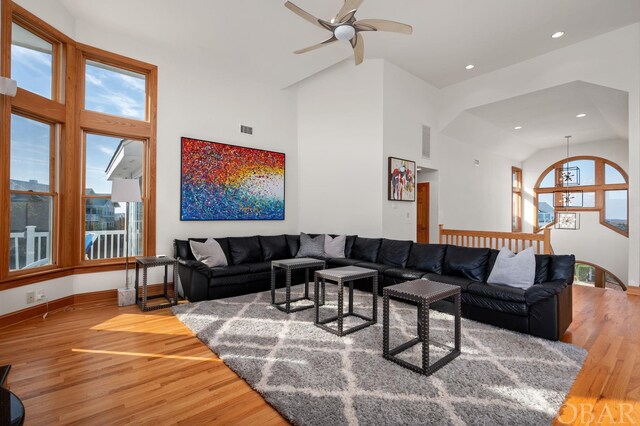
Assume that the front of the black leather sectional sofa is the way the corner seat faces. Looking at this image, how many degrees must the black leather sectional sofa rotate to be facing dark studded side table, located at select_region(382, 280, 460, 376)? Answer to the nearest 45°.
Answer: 0° — it already faces it

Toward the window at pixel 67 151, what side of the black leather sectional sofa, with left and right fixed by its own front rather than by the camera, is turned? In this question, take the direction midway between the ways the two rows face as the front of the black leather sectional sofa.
right

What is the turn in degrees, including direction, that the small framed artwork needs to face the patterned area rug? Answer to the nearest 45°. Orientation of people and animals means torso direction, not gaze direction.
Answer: approximately 45° to its right

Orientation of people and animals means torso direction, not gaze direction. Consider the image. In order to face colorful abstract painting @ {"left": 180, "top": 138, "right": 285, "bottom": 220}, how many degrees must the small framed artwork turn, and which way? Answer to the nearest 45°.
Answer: approximately 90° to its right

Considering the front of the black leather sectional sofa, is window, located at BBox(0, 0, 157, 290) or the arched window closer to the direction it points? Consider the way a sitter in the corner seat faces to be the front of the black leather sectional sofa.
the window

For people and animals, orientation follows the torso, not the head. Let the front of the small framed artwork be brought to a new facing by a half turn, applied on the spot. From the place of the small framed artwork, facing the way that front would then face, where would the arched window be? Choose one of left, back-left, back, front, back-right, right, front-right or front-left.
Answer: right

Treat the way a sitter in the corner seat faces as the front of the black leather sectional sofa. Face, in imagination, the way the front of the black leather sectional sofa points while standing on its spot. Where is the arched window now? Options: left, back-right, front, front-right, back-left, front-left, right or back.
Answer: back-left

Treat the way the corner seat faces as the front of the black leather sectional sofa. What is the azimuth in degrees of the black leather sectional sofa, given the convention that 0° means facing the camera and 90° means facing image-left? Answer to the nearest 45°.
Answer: approximately 0°
